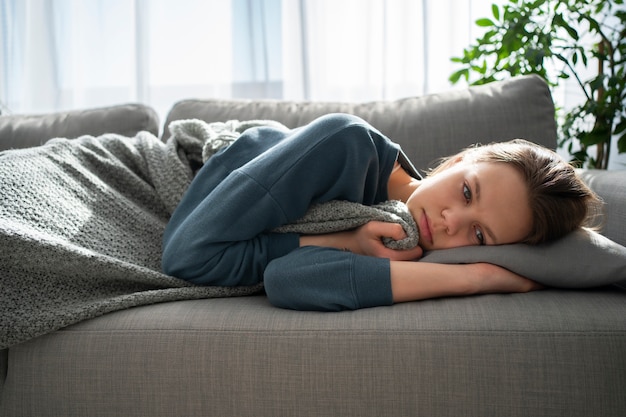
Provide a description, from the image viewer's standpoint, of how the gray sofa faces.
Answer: facing the viewer

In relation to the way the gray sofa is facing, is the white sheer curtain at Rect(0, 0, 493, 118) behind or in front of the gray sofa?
behind
